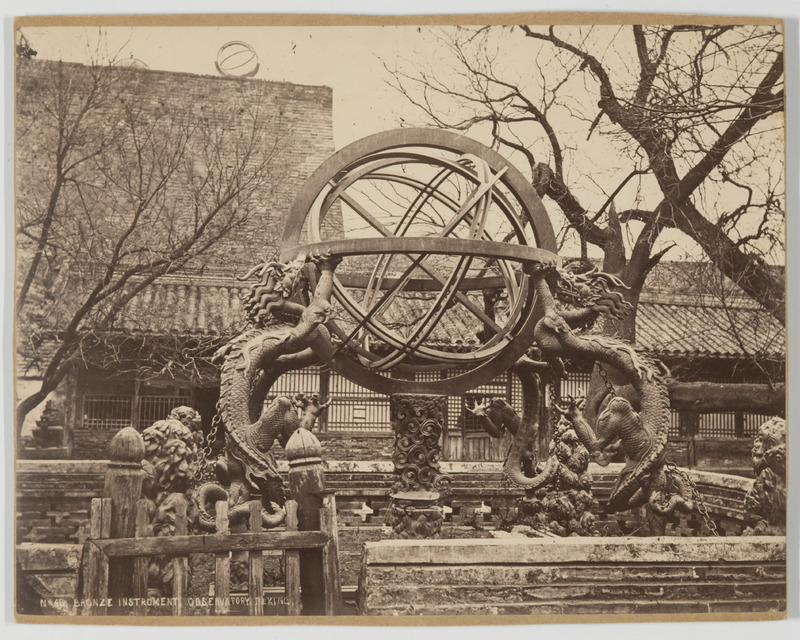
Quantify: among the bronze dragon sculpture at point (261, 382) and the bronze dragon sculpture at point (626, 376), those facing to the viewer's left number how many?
1

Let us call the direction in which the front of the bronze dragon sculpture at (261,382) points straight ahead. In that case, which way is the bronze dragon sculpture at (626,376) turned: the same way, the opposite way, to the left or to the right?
the opposite way
